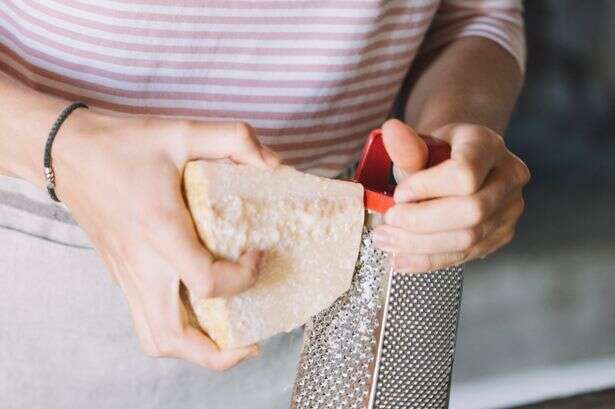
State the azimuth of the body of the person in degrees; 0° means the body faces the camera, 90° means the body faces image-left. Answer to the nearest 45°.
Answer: approximately 315°
